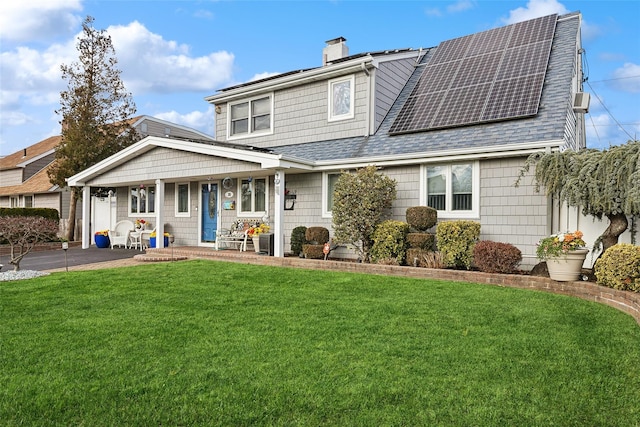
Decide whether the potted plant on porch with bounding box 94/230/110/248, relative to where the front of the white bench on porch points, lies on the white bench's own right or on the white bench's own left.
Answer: on the white bench's own right

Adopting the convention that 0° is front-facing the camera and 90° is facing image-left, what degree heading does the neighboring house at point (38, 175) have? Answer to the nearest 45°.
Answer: approximately 45°

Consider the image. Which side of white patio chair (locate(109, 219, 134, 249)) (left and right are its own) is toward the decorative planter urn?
left

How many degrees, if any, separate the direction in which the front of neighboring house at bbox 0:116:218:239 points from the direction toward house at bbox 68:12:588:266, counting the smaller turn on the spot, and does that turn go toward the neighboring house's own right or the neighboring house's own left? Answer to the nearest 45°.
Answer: approximately 90° to the neighboring house's own left

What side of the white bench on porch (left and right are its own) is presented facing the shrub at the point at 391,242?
left

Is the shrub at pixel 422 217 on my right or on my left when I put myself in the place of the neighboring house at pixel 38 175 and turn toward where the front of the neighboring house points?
on my left

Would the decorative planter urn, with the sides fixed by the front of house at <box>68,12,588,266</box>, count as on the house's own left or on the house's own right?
on the house's own left

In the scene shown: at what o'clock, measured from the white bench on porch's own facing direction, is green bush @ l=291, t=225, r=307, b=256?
The green bush is roughly at 9 o'clock from the white bench on porch.

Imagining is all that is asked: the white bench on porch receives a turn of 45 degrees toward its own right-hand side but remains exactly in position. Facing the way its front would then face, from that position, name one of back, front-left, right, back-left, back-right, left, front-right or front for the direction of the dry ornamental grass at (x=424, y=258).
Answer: back-left

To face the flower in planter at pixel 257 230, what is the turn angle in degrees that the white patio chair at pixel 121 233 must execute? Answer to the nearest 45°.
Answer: approximately 90° to its left

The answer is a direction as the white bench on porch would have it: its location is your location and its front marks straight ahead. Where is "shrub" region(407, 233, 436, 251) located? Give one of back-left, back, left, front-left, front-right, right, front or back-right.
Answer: left
